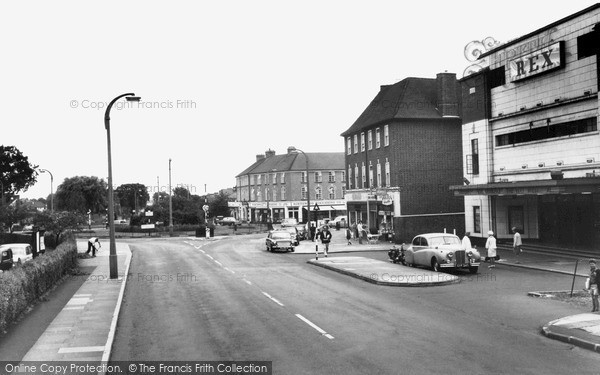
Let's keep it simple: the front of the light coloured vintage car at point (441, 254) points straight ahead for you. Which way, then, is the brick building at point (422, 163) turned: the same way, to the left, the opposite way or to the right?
to the right

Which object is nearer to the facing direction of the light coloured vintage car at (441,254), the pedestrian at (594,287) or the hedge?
the pedestrian

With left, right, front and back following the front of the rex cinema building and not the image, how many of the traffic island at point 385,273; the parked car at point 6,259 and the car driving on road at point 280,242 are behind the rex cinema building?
0

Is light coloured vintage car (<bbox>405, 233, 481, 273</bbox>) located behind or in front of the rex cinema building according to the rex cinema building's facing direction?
in front

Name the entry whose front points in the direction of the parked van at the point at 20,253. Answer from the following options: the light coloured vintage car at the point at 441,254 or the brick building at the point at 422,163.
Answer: the brick building

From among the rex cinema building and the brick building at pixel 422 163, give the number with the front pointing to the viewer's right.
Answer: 0

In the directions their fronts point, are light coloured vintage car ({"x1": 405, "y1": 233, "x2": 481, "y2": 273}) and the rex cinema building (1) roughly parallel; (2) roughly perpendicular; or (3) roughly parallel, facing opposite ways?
roughly perpendicular

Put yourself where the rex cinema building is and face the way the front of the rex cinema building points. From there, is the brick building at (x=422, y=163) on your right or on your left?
on your right

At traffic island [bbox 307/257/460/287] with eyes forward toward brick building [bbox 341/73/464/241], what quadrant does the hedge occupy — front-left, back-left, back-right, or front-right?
back-left

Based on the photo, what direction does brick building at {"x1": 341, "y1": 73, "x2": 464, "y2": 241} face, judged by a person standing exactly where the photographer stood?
facing the viewer and to the left of the viewer

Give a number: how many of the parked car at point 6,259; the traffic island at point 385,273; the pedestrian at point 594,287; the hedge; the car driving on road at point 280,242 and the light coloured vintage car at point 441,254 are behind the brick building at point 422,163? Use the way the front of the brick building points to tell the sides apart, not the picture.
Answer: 0

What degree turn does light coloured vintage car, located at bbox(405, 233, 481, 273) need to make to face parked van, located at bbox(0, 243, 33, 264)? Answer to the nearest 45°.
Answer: approximately 135° to its right

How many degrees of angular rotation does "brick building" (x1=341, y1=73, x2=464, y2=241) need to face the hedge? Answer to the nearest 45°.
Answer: approximately 45° to its left

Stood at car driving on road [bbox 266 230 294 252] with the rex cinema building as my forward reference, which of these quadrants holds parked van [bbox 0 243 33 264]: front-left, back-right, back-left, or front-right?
back-right

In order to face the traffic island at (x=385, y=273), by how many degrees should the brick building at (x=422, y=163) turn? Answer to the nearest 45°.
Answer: approximately 45° to its left

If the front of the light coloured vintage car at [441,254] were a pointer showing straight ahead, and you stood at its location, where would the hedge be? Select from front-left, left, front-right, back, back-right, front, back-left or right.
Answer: right

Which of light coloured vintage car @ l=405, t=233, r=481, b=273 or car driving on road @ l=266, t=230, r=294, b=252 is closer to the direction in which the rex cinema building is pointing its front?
the light coloured vintage car

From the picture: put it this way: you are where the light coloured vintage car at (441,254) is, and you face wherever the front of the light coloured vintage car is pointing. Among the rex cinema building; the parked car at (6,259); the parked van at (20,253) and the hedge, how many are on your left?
1

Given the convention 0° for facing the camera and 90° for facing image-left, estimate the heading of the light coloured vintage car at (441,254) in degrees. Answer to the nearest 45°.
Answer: approximately 315°

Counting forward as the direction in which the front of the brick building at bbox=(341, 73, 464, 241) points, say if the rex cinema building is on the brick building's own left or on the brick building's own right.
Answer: on the brick building's own left

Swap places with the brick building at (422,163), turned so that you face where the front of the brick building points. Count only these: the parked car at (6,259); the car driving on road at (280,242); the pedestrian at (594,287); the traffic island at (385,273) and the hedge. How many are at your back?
0

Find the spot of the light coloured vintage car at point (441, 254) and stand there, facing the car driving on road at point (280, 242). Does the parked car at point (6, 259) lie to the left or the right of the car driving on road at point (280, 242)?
left

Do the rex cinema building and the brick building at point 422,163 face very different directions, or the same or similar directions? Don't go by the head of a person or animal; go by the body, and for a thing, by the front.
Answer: same or similar directions

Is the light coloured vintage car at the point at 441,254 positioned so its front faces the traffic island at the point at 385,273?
no

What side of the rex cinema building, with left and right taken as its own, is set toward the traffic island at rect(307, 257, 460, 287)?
front
